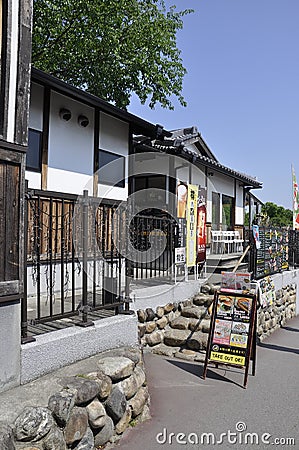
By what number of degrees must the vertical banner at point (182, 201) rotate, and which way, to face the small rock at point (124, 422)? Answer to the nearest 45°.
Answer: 0° — it already faces it

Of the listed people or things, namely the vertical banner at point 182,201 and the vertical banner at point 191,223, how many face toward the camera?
2

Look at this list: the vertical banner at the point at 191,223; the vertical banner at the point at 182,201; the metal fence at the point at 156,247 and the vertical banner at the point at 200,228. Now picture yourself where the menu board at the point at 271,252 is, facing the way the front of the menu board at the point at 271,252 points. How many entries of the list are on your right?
4

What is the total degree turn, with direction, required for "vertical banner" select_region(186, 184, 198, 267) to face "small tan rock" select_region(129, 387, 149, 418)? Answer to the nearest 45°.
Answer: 0° — it already faces it

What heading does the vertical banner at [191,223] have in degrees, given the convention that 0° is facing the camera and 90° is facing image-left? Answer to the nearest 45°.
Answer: approximately 0°

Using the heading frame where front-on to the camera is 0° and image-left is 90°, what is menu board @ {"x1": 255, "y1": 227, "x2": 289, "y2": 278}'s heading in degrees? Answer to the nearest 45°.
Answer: approximately 315°

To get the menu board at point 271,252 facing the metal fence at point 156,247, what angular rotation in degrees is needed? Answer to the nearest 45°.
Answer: approximately 90° to its right

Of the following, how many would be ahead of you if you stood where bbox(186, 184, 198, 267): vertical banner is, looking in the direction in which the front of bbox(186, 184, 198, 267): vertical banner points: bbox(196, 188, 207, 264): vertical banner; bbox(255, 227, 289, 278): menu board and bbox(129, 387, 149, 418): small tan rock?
1
